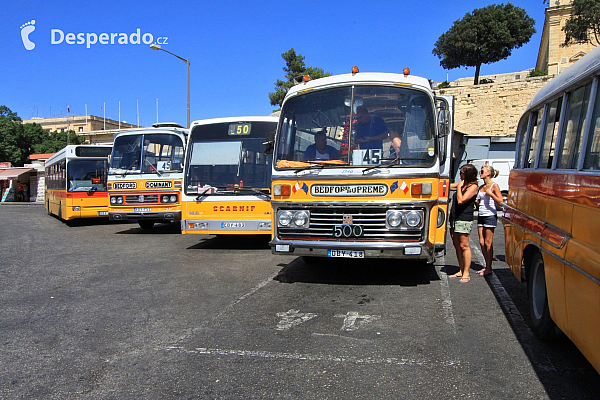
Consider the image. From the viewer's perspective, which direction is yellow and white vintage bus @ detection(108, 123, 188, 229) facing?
toward the camera

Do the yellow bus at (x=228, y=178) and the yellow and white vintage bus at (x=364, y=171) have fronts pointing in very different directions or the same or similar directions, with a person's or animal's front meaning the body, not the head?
same or similar directions

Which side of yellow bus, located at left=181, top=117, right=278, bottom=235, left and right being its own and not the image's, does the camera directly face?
front

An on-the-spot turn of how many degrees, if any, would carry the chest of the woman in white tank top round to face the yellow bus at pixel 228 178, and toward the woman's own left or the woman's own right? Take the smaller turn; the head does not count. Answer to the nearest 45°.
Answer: approximately 45° to the woman's own right

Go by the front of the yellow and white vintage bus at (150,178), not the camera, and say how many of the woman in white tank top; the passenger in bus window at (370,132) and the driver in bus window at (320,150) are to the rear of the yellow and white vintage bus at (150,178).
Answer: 0

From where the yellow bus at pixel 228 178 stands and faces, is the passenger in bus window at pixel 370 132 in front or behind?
in front

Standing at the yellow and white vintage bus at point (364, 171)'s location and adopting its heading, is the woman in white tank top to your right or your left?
on your left

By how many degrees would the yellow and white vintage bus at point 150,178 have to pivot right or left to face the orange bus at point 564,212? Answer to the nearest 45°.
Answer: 0° — it already faces it

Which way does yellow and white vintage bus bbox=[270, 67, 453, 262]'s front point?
toward the camera

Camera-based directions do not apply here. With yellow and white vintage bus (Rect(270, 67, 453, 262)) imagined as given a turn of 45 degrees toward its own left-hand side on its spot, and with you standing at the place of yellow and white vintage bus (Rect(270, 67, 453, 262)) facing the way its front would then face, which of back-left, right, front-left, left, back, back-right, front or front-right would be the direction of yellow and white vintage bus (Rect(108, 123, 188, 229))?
back
